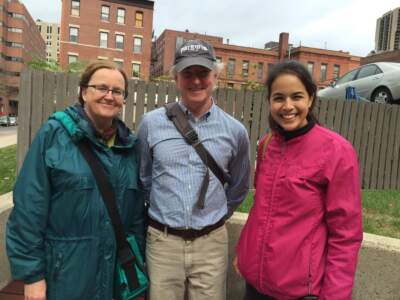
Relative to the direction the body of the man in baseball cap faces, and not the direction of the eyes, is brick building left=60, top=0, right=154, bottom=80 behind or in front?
behind

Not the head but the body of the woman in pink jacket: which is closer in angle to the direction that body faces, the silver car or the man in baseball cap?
the man in baseball cap

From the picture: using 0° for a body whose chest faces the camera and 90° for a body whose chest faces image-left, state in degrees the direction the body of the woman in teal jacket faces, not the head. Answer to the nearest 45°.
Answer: approximately 315°

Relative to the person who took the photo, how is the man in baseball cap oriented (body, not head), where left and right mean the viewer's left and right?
facing the viewer

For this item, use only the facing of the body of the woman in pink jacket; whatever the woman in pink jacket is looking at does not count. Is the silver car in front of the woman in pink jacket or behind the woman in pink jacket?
behind

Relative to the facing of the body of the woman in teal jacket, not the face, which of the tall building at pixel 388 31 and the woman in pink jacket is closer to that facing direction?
the woman in pink jacket

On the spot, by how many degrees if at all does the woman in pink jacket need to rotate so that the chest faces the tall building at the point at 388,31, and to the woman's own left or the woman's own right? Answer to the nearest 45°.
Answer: approximately 135° to the woman's own right

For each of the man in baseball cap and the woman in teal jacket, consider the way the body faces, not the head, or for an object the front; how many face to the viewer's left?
0

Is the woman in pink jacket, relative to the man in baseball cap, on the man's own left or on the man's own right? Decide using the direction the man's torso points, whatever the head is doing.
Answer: on the man's own left

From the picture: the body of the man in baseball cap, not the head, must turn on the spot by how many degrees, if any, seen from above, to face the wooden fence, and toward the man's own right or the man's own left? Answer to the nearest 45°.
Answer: approximately 180°

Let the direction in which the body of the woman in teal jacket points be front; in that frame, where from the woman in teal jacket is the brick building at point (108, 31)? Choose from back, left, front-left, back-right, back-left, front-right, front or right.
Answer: back-left
